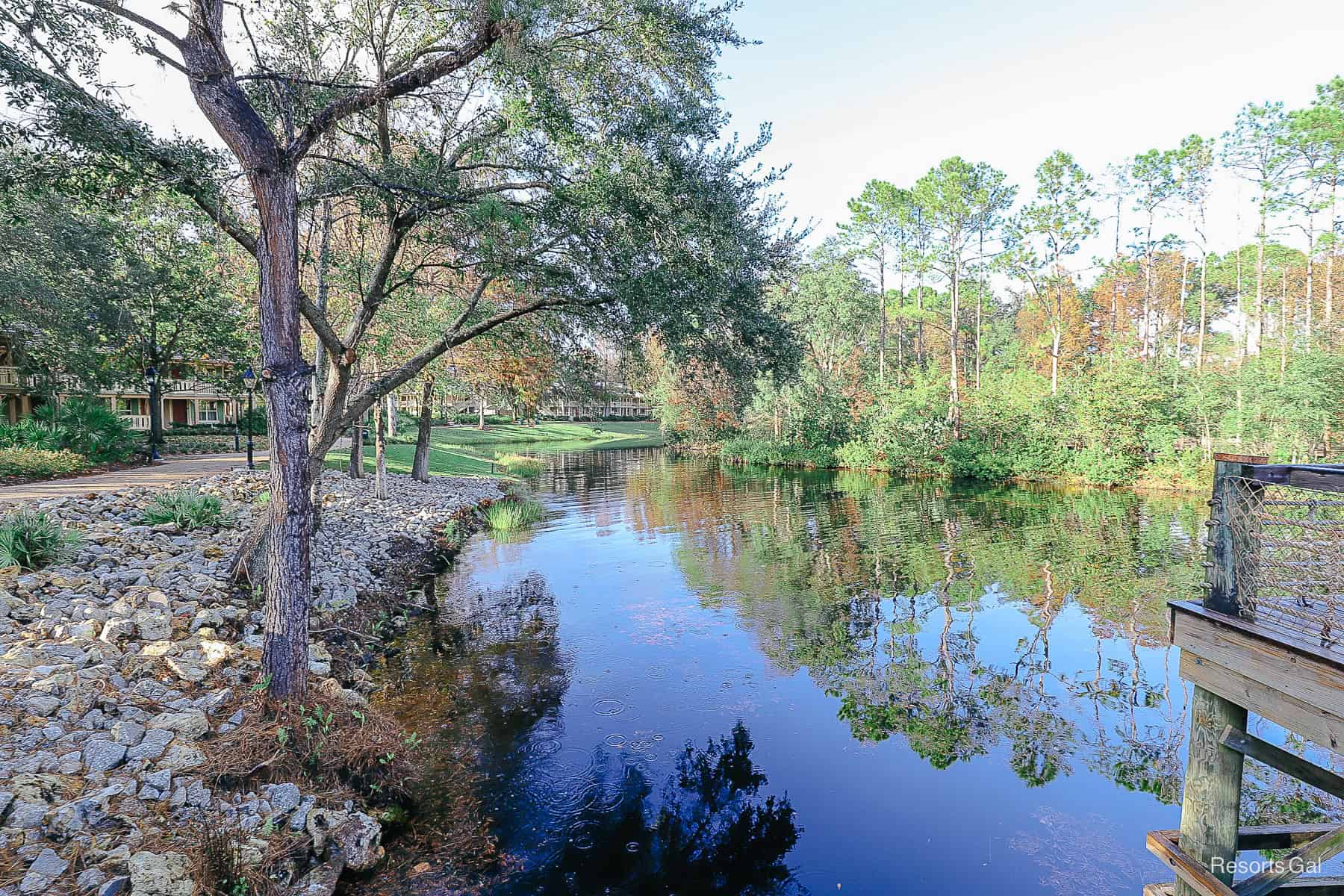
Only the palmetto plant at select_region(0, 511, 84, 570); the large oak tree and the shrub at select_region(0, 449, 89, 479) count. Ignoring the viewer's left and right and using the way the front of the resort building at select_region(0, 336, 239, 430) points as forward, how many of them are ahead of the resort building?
3

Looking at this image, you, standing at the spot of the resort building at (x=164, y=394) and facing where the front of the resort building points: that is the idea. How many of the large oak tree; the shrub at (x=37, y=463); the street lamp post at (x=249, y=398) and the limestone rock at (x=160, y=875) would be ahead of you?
4

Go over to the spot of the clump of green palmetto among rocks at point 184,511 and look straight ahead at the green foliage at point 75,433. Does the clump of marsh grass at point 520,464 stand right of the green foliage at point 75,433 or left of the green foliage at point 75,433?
right

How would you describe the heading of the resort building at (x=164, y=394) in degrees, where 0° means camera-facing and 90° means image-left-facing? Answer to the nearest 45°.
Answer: approximately 0°

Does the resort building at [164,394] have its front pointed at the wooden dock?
yes

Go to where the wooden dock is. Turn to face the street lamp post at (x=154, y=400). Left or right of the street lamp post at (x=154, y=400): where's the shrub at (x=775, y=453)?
right

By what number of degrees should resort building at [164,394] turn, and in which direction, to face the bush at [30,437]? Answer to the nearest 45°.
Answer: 0° — it already faces it

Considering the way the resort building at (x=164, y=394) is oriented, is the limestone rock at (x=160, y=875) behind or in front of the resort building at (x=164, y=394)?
in front

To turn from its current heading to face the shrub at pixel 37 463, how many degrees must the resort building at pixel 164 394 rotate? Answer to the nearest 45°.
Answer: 0° — it already faces it

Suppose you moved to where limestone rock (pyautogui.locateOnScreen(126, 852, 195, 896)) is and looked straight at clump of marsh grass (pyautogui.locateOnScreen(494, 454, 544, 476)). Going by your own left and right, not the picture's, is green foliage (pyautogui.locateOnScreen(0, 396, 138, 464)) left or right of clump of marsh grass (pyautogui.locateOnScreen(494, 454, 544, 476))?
left

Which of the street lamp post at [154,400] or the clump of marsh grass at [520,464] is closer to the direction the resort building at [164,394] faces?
the street lamp post

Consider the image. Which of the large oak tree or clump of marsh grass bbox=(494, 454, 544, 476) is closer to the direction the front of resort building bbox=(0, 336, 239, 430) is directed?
the large oak tree

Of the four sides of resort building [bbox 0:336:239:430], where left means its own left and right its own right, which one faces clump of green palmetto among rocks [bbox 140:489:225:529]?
front
